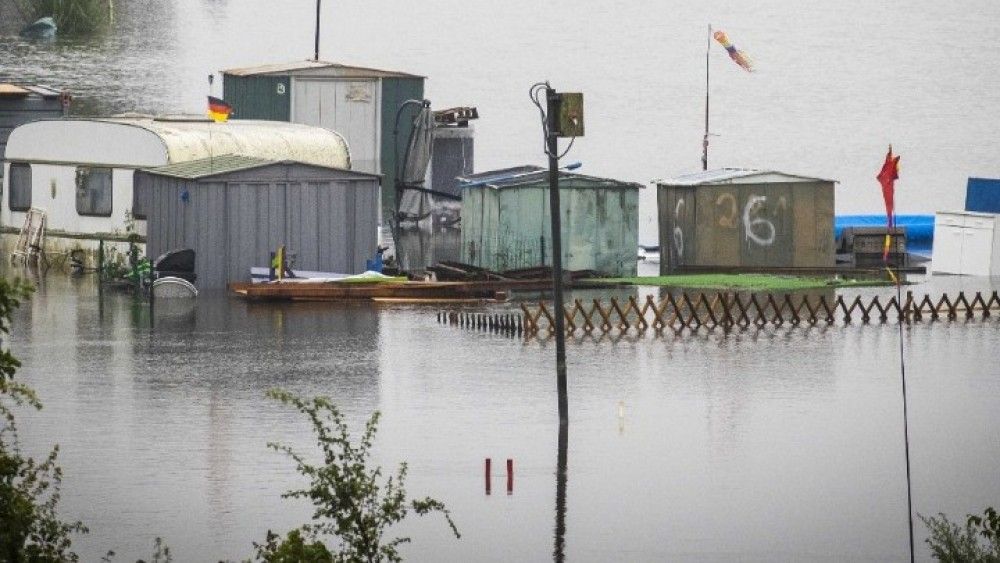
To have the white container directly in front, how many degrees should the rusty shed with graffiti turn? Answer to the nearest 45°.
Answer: approximately 135° to its left

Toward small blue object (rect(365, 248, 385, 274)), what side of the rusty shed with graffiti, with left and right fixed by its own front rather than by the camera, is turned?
right

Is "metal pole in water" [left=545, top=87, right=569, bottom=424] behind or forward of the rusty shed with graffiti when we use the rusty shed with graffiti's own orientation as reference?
forward

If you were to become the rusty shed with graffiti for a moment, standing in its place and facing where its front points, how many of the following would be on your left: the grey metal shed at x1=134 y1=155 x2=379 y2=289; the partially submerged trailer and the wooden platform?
0

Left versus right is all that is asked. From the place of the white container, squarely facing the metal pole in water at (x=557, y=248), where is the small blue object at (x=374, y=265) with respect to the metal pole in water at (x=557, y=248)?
right

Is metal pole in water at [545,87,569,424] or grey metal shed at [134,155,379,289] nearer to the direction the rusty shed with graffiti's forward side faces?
the metal pole in water

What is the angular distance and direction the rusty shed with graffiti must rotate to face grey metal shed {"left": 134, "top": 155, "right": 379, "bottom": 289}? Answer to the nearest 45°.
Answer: approximately 45° to its right

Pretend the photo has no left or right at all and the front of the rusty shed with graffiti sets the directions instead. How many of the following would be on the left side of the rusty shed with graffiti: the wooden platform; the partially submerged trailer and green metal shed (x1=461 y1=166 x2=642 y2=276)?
0

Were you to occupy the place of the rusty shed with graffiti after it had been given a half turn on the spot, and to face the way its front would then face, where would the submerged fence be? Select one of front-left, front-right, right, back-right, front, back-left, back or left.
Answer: back

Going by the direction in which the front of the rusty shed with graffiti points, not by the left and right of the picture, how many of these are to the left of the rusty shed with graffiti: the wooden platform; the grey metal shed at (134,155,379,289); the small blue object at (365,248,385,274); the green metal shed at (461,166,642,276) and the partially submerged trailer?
0

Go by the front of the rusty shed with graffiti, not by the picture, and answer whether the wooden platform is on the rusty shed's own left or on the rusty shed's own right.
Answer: on the rusty shed's own right

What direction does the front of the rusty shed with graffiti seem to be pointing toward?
toward the camera

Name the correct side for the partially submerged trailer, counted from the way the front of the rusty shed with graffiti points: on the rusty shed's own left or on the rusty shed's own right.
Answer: on the rusty shed's own right

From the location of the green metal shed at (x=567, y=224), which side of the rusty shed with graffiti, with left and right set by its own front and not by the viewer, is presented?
right
